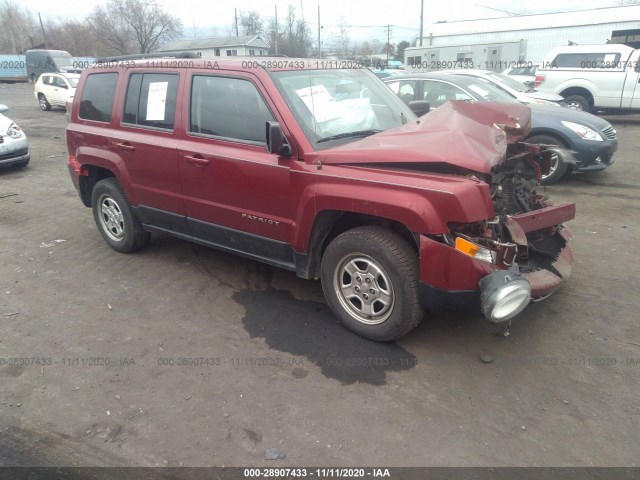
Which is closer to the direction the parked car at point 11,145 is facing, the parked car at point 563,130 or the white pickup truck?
the parked car

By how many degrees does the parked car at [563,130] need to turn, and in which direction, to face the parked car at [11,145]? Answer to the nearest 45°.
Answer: approximately 135° to its right

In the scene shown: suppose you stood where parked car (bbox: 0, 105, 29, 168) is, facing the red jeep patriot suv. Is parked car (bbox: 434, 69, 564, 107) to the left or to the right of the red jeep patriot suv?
left

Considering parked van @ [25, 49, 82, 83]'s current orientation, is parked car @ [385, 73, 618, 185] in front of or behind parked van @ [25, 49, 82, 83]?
in front

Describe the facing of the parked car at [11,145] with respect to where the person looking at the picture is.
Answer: facing the viewer and to the right of the viewer

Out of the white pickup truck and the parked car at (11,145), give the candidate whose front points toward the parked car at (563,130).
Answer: the parked car at (11,145)

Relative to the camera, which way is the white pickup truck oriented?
to the viewer's right

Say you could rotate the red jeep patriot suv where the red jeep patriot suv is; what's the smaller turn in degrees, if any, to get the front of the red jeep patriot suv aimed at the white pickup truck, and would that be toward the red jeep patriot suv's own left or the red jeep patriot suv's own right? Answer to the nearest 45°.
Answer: approximately 90° to the red jeep patriot suv's own left

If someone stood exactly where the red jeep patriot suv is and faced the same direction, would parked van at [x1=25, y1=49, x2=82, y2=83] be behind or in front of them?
behind
